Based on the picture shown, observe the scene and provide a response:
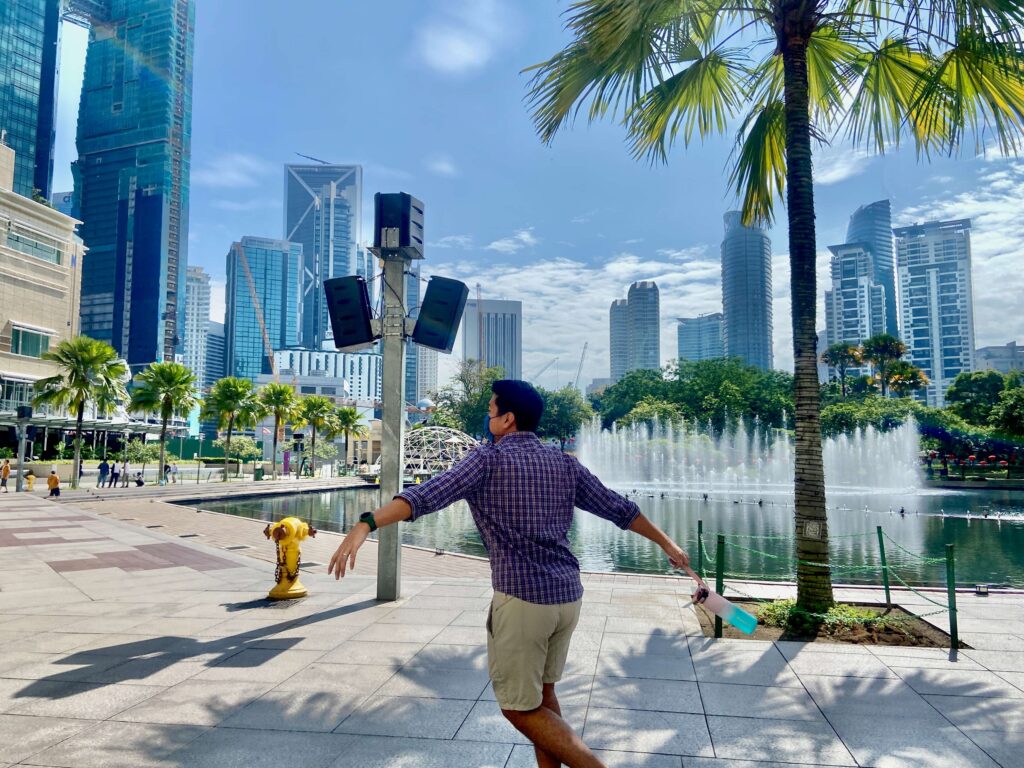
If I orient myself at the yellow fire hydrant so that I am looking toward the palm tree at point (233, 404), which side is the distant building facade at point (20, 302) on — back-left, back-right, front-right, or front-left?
front-left

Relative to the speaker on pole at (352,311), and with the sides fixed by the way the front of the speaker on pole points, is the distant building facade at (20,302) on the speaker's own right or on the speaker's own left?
on the speaker's own right

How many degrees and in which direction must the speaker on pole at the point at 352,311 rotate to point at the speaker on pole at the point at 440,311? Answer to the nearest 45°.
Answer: approximately 135° to its left

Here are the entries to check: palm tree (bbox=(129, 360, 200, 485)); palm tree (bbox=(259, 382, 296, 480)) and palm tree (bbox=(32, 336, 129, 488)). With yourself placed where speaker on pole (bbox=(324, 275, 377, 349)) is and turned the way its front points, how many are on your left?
0

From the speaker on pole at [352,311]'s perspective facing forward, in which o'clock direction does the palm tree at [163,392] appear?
The palm tree is roughly at 4 o'clock from the speaker on pole.

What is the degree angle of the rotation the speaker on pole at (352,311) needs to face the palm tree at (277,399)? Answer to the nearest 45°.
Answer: approximately 135° to its right

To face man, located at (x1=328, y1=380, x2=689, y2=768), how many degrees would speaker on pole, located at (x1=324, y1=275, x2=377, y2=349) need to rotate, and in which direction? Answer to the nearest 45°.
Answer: approximately 45° to its left

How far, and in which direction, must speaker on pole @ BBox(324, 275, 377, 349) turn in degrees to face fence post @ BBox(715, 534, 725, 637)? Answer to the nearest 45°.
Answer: approximately 90° to its left

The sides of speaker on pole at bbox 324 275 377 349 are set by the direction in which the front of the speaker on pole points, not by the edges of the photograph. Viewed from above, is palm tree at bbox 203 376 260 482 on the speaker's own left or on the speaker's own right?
on the speaker's own right

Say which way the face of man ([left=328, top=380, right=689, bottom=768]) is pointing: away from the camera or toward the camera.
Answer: away from the camera
